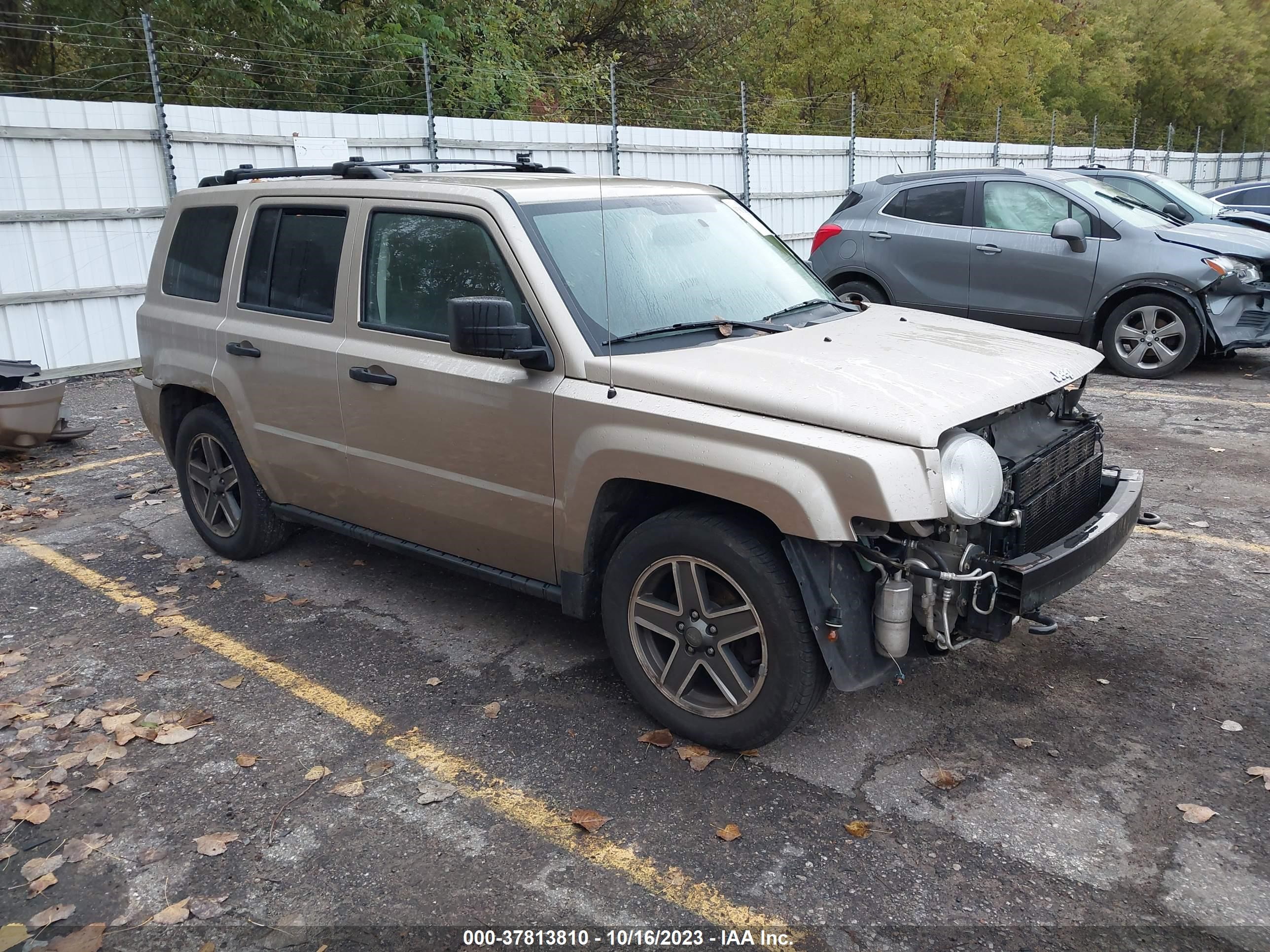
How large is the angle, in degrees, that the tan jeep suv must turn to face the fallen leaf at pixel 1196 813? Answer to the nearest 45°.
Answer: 0° — it already faces it

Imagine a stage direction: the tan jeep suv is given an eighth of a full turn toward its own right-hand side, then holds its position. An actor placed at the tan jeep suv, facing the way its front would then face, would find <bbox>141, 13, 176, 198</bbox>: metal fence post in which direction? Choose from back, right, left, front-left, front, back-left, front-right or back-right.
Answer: back-right

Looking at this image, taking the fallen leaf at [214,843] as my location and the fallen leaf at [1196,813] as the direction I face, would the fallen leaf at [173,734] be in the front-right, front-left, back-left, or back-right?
back-left

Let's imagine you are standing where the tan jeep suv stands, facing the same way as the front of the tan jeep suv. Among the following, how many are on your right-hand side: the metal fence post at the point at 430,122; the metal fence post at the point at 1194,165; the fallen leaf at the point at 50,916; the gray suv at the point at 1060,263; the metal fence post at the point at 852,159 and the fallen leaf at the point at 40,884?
2

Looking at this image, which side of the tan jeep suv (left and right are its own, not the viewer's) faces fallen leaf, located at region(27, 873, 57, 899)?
right

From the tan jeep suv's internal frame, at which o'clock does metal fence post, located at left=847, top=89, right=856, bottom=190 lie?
The metal fence post is roughly at 8 o'clock from the tan jeep suv.

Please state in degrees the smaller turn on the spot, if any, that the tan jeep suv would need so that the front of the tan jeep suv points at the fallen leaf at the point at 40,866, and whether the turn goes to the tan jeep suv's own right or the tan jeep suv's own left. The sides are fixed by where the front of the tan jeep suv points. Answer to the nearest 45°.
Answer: approximately 90° to the tan jeep suv's own right

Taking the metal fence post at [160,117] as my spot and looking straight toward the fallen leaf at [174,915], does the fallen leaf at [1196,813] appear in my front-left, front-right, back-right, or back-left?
front-left

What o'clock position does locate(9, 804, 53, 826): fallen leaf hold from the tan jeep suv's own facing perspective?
The fallen leaf is roughly at 4 o'clock from the tan jeep suv.

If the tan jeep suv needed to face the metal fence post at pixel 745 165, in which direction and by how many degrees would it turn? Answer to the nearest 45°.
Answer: approximately 135° to its left

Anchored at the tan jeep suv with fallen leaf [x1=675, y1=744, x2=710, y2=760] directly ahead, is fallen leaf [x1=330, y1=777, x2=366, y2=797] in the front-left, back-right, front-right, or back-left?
front-right

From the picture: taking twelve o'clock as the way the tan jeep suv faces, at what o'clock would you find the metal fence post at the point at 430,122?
The metal fence post is roughly at 7 o'clock from the tan jeep suv.

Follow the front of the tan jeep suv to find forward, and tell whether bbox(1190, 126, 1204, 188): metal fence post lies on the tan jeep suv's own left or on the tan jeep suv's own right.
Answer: on the tan jeep suv's own left

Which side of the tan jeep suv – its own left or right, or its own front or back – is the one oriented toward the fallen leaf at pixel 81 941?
right

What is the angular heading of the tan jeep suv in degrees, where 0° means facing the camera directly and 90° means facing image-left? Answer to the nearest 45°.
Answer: approximately 315°

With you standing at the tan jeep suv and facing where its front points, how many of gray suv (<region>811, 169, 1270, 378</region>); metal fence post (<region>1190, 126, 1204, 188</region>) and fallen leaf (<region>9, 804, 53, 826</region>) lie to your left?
2

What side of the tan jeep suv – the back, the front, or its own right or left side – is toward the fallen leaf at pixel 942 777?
front

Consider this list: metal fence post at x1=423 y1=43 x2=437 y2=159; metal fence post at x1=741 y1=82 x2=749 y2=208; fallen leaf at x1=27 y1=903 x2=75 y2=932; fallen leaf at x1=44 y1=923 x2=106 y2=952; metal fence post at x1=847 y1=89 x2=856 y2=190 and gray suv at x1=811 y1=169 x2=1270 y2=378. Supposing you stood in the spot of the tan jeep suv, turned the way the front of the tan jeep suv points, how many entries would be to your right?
2
